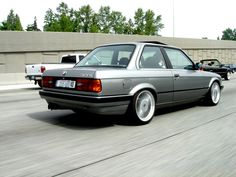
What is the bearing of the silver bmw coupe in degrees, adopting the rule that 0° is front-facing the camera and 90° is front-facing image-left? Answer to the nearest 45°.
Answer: approximately 225°

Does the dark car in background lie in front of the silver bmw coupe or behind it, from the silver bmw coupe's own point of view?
in front
